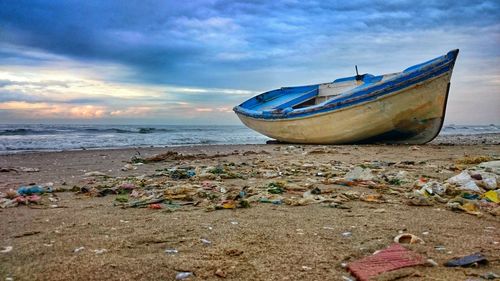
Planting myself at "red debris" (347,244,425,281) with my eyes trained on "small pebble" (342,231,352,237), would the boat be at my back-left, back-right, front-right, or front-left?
front-right

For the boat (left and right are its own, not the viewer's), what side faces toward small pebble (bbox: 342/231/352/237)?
right

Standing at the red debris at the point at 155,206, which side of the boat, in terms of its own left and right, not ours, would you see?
right

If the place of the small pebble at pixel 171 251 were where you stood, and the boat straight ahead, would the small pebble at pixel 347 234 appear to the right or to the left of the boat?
right

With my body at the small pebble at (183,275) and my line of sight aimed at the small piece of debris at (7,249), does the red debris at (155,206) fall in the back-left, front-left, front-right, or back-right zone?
front-right

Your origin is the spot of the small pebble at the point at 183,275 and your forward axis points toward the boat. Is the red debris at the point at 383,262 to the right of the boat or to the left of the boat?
right

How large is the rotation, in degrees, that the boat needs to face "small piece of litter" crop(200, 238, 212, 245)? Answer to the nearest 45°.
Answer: approximately 90° to its right

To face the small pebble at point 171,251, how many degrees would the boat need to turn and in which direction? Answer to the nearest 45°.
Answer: approximately 90° to its right

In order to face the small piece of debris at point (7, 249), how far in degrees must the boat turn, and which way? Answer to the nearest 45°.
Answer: approximately 90° to its right

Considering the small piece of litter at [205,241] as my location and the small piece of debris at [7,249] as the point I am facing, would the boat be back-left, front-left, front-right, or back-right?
back-right

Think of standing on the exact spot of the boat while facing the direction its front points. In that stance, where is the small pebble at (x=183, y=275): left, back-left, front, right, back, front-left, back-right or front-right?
right

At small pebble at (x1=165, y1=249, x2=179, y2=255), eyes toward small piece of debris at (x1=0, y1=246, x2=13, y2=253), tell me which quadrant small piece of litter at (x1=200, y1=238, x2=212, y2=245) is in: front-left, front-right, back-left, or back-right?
back-right

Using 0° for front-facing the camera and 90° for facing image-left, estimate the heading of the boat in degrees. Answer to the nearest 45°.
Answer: approximately 270°
